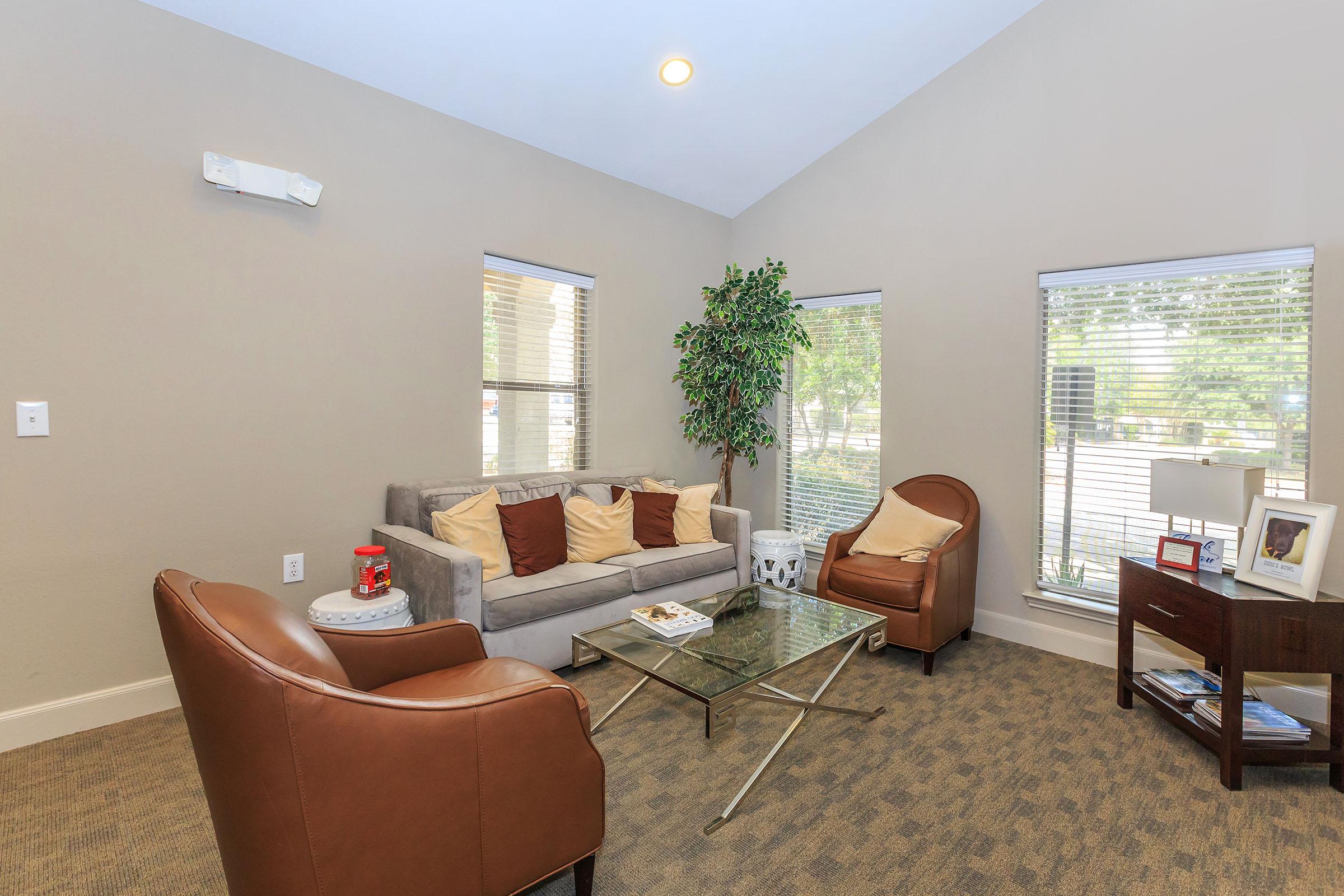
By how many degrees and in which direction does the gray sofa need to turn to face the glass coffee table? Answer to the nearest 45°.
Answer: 0° — it already faces it

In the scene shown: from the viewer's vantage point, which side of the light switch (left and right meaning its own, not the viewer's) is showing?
front

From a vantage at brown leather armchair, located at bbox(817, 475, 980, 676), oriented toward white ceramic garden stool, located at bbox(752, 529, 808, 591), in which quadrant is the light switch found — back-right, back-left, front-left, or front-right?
front-left

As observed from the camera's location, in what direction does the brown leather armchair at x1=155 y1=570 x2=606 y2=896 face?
facing away from the viewer and to the right of the viewer

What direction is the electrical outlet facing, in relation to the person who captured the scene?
facing the viewer

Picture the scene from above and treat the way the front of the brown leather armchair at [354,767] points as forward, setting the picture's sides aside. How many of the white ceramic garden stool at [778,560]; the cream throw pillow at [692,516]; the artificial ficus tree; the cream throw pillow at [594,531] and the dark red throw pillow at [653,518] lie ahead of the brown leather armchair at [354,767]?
5

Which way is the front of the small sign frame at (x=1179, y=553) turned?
toward the camera

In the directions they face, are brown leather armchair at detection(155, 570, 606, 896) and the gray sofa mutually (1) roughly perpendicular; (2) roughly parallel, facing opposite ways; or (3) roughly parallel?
roughly perpendicular
